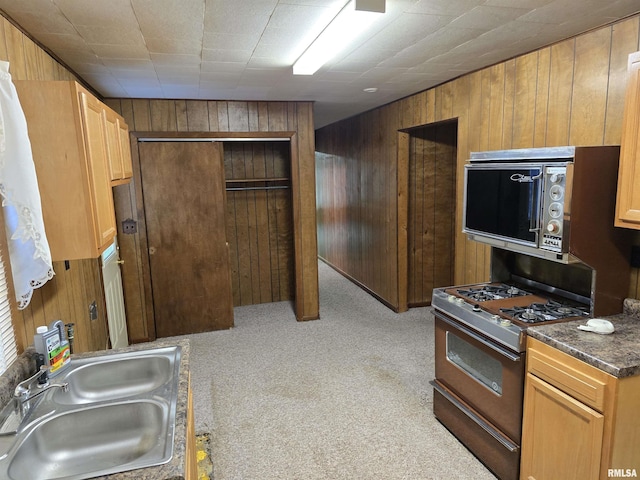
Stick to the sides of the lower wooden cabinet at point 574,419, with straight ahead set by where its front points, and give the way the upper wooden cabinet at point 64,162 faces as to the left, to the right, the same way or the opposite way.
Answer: the opposite way

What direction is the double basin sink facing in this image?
to the viewer's right

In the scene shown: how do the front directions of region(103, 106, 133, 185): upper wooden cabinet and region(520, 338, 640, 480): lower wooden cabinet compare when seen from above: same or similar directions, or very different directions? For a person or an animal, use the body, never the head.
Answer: very different directions

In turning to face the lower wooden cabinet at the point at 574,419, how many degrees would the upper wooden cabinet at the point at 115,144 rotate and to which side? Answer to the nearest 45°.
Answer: approximately 45° to its right

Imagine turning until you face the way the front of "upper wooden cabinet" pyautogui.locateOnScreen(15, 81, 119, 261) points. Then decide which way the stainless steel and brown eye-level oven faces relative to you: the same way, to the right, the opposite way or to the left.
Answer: the opposite way

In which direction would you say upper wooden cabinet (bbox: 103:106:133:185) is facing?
to the viewer's right

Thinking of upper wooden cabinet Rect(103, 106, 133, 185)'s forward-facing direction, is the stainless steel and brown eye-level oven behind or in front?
in front

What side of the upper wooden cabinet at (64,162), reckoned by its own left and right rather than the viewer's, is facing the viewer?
right

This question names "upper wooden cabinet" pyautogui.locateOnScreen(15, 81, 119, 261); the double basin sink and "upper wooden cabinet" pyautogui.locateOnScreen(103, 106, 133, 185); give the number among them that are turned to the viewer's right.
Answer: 3

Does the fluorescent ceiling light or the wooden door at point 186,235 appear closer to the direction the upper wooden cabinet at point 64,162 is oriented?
the fluorescent ceiling light

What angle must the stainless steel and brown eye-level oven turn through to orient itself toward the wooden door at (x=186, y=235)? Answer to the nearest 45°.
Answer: approximately 45° to its right

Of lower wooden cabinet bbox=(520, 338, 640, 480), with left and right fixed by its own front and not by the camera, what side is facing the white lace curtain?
front

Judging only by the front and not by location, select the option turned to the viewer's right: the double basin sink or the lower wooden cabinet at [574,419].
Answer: the double basin sink
